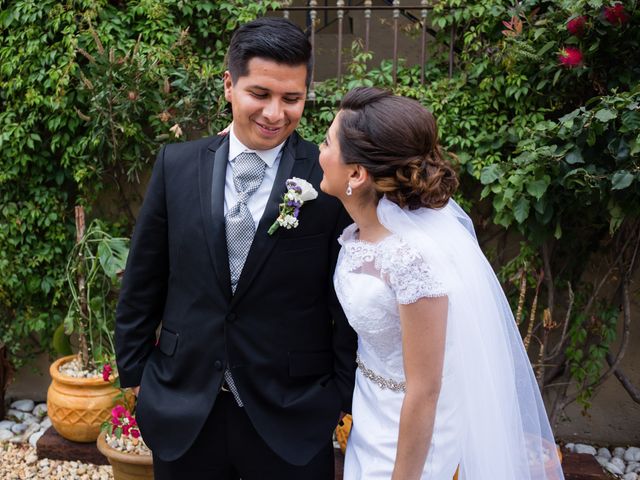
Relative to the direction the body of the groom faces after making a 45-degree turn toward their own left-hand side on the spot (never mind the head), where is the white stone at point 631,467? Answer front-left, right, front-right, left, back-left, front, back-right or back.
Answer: left

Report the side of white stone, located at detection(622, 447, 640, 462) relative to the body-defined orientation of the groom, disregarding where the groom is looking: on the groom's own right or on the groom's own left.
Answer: on the groom's own left

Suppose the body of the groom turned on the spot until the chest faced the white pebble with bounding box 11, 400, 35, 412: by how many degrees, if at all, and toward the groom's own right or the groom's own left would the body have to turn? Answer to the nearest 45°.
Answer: approximately 135° to the groom's own right

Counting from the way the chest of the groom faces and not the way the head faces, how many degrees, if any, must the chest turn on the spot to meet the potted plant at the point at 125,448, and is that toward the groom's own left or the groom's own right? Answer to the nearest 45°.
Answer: approximately 135° to the groom's own right

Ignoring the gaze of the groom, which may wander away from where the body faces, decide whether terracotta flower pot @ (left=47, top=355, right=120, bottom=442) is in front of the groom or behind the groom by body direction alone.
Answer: behind

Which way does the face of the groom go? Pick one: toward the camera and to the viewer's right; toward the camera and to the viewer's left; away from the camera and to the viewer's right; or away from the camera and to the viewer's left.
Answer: toward the camera and to the viewer's right

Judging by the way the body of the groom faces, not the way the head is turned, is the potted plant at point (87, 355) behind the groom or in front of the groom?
behind

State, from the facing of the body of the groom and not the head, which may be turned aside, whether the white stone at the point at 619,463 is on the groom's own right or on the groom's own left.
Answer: on the groom's own left

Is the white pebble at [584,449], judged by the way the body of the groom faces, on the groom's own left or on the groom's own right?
on the groom's own left

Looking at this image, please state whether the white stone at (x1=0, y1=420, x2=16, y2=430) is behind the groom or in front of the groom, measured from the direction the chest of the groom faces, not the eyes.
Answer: behind

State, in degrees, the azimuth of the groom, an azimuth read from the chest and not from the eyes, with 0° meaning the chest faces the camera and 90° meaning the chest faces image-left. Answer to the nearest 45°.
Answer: approximately 0°

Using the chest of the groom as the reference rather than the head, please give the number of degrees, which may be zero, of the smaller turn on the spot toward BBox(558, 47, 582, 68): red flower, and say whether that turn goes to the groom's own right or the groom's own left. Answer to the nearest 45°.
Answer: approximately 135° to the groom's own left
